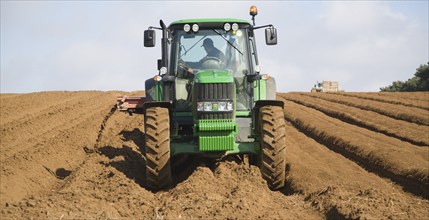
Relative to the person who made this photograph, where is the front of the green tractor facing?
facing the viewer
